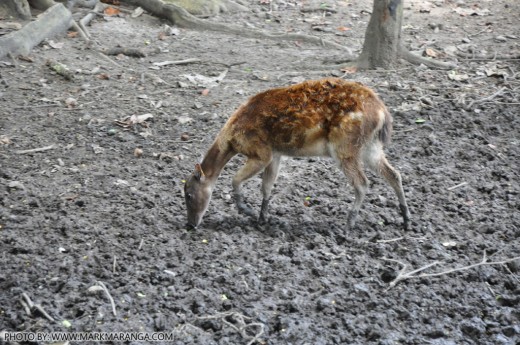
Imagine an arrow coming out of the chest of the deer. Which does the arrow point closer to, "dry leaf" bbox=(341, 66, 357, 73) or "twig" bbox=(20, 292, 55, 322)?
the twig

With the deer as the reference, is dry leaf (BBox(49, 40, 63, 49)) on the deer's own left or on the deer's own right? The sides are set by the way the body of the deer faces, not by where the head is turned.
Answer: on the deer's own right

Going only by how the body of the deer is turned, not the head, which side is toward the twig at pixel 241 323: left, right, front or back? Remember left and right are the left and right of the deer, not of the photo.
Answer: left

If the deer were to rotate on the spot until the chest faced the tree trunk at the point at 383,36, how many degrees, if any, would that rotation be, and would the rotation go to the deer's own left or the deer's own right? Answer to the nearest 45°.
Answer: approximately 90° to the deer's own right

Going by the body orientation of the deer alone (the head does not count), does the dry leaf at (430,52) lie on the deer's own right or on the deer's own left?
on the deer's own right

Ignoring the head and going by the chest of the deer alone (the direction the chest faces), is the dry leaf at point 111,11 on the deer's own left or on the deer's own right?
on the deer's own right

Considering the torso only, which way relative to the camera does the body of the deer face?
to the viewer's left

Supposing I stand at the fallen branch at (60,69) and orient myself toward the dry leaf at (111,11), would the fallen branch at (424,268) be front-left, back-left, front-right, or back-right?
back-right

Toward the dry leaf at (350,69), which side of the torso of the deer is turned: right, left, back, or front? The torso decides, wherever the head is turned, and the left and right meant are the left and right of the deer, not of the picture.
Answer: right

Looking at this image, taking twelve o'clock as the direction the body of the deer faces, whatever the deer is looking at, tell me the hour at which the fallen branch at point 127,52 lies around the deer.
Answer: The fallen branch is roughly at 2 o'clock from the deer.

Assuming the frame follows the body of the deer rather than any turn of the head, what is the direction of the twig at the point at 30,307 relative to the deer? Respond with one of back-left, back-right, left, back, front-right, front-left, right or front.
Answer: front-left

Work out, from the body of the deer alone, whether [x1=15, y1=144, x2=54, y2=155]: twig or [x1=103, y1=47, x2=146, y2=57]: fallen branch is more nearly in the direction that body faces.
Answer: the twig
